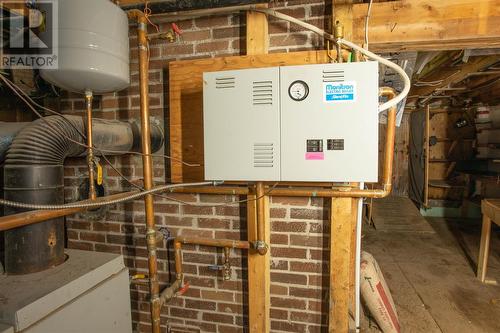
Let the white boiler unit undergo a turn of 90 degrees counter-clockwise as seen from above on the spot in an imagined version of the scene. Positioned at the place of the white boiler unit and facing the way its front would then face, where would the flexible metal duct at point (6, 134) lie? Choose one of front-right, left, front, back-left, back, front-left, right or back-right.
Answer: back

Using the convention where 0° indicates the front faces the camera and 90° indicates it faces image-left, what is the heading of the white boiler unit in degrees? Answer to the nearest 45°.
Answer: approximately 0°

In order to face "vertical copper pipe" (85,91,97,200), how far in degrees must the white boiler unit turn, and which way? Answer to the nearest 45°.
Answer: approximately 90° to its right

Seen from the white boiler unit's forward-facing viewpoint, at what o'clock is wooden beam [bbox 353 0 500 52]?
The wooden beam is roughly at 8 o'clock from the white boiler unit.

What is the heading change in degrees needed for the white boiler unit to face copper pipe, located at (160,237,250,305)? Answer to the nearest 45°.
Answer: approximately 135° to its right

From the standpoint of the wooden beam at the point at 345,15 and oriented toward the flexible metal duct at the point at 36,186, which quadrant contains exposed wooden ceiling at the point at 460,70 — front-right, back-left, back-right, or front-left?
back-right
